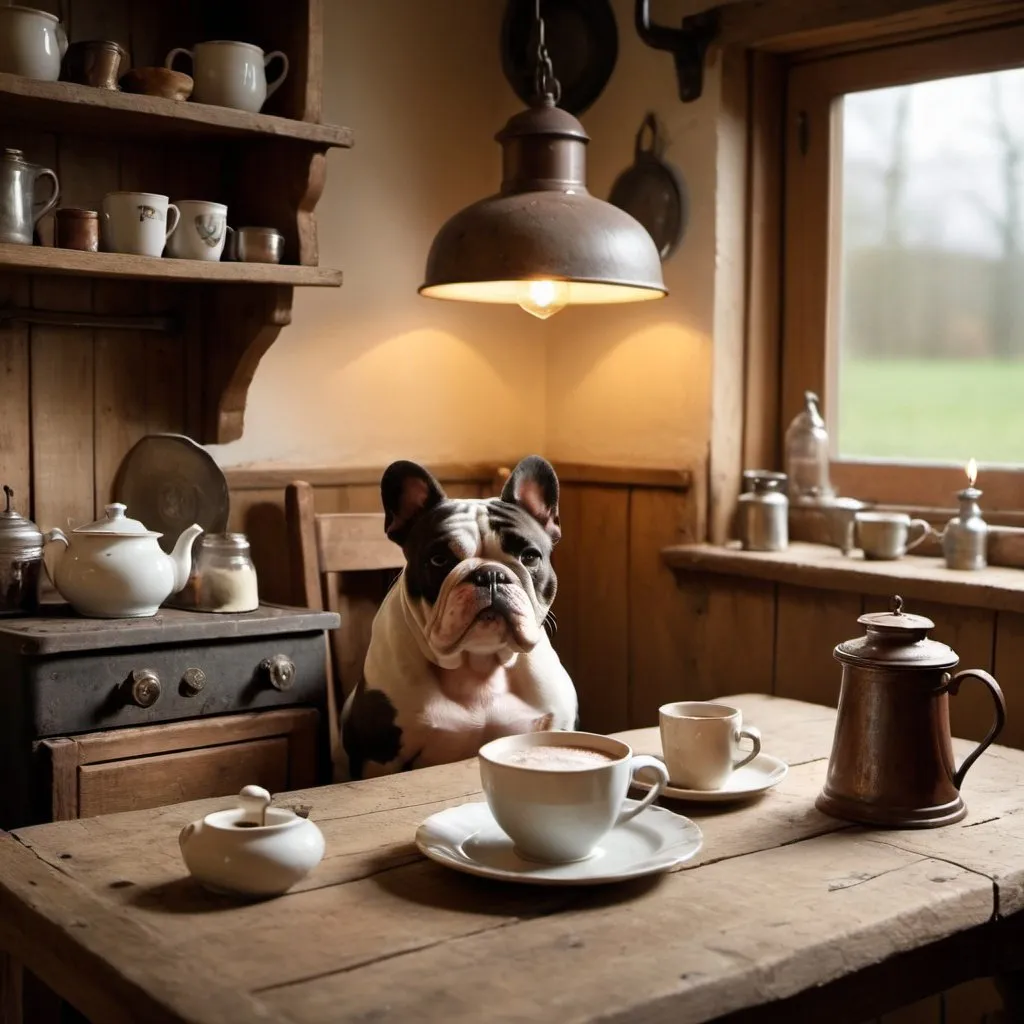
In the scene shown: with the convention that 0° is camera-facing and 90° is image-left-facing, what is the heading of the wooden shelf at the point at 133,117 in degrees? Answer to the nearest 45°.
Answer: approximately 315°

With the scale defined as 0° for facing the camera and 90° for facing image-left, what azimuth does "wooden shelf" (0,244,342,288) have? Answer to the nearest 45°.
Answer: approximately 315°

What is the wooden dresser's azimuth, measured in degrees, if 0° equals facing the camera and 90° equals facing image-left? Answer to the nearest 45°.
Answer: approximately 315°
